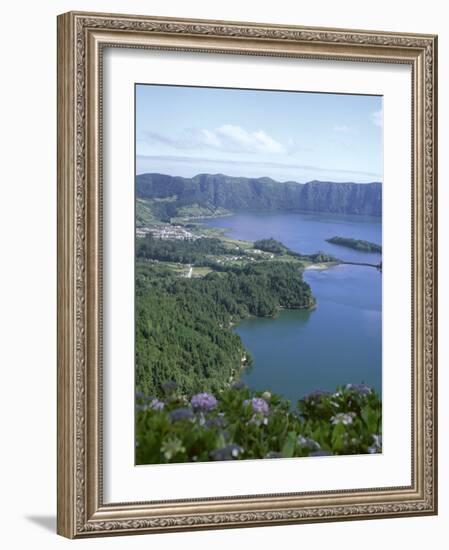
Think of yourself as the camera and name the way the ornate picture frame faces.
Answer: facing the viewer and to the right of the viewer
